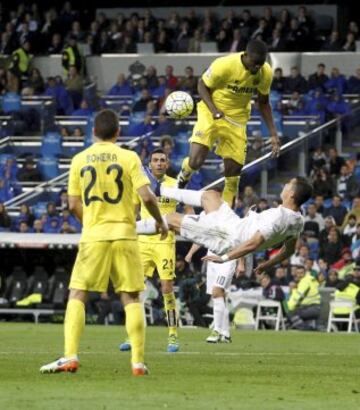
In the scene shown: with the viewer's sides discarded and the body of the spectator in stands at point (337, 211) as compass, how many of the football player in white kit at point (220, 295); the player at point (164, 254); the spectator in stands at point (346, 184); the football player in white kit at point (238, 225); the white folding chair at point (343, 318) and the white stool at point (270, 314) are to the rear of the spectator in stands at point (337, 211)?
1

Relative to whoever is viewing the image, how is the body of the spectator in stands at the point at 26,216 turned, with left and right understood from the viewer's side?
facing the viewer

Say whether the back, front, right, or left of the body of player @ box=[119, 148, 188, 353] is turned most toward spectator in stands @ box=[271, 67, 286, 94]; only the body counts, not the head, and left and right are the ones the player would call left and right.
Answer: back

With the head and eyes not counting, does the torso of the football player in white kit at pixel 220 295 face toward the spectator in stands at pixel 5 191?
no

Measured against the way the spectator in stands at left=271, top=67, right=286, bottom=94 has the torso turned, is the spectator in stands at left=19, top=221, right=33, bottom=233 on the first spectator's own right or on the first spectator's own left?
on the first spectator's own right

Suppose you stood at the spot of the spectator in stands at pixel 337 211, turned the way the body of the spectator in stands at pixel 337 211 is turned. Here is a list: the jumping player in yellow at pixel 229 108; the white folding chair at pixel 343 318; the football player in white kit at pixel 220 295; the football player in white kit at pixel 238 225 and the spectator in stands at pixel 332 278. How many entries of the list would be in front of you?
5

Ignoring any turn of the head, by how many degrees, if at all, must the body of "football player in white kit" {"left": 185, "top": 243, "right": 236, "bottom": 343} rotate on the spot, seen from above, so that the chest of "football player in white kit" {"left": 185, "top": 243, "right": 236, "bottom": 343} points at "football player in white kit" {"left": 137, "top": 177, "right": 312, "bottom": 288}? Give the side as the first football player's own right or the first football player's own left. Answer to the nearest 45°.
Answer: approximately 45° to the first football player's own left

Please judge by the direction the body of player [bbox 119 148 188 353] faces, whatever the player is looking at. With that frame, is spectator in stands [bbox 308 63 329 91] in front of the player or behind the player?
behind

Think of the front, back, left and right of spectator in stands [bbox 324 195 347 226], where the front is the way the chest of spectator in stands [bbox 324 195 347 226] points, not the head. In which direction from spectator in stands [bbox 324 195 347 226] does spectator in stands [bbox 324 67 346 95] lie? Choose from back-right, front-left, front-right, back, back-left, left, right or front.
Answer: back

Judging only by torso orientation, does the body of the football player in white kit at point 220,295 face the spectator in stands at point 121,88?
no

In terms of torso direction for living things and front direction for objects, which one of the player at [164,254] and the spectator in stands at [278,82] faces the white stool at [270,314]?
the spectator in stands

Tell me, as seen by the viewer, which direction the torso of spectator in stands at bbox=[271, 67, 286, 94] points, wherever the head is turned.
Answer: toward the camera

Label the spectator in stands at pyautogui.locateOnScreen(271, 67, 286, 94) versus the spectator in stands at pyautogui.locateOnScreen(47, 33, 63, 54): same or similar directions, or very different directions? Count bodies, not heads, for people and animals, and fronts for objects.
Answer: same or similar directions

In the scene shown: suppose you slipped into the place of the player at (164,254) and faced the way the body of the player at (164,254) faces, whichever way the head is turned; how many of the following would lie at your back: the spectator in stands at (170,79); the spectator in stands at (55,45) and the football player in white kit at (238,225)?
2

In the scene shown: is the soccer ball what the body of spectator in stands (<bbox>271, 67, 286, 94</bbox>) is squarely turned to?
yes

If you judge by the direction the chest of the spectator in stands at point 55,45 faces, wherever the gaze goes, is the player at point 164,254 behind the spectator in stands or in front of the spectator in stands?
in front

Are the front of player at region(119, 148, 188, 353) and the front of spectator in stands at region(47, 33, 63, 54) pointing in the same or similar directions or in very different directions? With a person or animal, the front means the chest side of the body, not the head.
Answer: same or similar directions

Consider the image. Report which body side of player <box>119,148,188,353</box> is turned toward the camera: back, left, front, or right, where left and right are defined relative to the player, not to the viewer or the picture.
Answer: front

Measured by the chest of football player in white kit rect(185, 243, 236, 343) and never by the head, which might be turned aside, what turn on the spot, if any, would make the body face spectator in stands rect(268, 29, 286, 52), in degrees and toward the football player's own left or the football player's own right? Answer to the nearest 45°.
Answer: approximately 135° to the football player's own right

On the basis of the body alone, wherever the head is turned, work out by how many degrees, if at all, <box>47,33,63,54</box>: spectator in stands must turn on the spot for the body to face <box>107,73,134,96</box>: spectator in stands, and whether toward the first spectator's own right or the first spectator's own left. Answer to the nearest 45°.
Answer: approximately 45° to the first spectator's own left

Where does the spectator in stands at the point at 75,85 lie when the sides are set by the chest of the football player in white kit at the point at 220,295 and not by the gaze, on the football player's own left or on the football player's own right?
on the football player's own right

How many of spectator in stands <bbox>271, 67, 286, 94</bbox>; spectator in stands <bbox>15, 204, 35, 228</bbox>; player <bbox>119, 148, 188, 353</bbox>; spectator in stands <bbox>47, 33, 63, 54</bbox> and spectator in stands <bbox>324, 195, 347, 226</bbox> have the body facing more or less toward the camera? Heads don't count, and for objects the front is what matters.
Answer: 5
